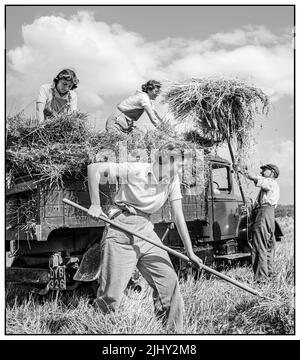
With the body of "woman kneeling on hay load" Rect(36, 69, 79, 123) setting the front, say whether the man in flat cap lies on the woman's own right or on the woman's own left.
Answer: on the woman's own left

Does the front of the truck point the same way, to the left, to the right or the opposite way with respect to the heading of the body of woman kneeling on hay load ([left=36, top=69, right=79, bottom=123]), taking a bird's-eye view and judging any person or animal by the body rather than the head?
to the left

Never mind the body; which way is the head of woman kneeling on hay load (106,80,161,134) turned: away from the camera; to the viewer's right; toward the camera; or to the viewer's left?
to the viewer's right

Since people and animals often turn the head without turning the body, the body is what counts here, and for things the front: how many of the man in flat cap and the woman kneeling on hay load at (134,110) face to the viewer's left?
1

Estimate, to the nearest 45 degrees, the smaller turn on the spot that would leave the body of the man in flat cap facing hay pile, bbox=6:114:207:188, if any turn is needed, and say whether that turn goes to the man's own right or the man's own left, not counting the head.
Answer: approximately 45° to the man's own left

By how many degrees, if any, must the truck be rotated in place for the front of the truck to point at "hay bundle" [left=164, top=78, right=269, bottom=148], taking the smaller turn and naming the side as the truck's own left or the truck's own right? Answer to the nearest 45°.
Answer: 0° — it already faces it

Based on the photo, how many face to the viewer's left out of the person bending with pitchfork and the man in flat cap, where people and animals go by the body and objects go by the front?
1

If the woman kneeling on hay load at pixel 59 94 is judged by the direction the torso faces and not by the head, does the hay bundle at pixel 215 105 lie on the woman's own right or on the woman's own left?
on the woman's own left

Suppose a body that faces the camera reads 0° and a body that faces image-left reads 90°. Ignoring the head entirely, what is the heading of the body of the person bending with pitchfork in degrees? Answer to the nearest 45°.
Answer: approximately 315°

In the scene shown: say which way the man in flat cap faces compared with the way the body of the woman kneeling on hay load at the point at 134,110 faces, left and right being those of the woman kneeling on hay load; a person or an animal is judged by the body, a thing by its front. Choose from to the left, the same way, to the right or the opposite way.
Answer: the opposite way
